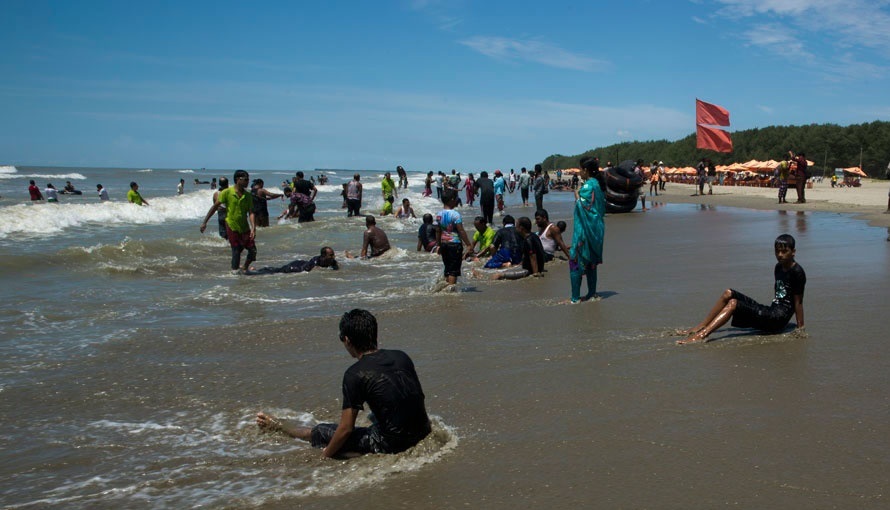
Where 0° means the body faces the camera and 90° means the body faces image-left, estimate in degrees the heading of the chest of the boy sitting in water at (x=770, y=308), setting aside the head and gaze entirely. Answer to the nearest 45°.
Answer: approximately 45°

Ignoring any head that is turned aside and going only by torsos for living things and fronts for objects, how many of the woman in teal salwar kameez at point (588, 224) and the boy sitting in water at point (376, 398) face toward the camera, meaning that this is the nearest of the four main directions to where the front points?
0

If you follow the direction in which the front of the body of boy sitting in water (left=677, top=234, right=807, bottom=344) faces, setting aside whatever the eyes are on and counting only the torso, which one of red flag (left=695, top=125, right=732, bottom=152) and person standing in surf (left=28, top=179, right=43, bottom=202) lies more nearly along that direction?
the person standing in surf

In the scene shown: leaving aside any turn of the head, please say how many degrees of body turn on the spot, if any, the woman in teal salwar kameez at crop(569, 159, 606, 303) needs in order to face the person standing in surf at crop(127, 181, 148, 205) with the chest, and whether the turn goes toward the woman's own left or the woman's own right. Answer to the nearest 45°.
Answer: approximately 45° to the woman's own right

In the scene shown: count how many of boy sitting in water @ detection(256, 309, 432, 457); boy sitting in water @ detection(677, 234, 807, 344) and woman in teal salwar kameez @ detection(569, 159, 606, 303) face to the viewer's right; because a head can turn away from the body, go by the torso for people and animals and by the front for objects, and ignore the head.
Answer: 0

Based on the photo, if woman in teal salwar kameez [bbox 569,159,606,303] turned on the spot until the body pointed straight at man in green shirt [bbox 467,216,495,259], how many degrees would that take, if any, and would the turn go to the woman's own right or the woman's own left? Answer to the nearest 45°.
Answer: approximately 90° to the woman's own right

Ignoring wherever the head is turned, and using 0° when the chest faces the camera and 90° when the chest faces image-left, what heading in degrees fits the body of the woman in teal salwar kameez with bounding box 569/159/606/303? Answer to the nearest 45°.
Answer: approximately 90°

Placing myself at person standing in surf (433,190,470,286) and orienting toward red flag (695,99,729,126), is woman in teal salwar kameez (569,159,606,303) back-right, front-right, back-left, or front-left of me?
back-right

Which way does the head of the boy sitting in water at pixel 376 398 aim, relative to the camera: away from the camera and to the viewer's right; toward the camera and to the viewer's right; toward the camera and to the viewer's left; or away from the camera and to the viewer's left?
away from the camera and to the viewer's left

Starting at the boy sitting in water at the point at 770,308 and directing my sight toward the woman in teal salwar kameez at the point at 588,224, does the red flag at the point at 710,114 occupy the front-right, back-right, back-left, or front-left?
front-right

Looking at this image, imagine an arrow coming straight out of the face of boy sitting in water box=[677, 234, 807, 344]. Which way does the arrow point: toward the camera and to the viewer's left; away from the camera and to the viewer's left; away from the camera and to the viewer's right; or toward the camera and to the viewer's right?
toward the camera and to the viewer's left

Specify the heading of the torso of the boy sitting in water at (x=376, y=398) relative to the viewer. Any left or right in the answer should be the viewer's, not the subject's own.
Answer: facing away from the viewer and to the left of the viewer

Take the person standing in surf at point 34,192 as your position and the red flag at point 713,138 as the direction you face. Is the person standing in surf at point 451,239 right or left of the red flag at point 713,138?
right
